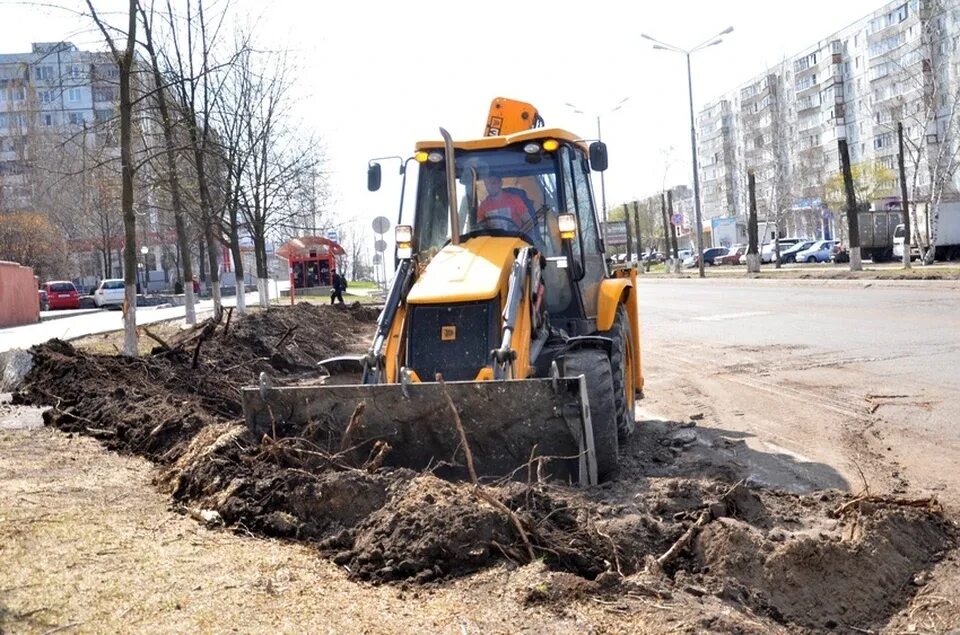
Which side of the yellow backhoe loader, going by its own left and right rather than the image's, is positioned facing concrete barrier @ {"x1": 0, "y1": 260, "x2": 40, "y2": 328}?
right

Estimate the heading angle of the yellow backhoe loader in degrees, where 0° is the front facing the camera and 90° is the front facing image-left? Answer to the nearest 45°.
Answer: approximately 45°

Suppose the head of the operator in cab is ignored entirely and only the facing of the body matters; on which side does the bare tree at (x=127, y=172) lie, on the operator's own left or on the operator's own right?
on the operator's own right

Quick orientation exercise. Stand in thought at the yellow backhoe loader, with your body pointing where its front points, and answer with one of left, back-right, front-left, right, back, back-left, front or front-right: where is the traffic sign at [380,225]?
back-right

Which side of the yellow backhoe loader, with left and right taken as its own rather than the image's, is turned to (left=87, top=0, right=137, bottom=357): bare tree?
right
